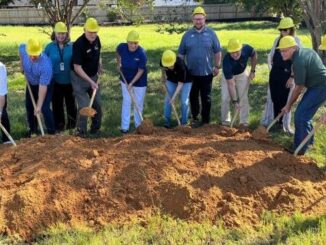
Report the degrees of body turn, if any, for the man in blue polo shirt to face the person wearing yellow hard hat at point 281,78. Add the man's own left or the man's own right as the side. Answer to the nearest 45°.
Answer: approximately 90° to the man's own left

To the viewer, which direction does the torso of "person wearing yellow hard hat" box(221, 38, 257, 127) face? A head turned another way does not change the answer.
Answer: toward the camera

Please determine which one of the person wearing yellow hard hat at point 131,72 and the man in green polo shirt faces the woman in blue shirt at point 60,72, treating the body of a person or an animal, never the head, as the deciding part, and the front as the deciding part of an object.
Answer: the man in green polo shirt

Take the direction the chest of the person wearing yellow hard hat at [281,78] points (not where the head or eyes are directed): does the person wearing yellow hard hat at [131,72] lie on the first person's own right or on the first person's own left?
on the first person's own right

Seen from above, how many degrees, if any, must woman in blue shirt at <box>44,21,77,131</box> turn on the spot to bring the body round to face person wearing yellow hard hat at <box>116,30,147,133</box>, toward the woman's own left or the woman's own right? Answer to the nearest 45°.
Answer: approximately 90° to the woman's own left

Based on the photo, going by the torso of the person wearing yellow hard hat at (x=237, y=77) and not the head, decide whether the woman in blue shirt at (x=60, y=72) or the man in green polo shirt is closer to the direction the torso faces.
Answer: the man in green polo shirt

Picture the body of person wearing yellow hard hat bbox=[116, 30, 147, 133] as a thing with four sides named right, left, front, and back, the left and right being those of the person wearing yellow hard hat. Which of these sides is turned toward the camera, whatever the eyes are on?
front

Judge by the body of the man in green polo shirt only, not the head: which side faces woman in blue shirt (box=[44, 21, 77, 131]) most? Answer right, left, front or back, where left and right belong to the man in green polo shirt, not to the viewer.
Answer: front

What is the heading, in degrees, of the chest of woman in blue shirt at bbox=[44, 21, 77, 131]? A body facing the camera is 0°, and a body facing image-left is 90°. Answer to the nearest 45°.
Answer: approximately 0°

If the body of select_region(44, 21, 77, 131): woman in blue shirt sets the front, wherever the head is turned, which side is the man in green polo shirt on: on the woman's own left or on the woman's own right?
on the woman's own left

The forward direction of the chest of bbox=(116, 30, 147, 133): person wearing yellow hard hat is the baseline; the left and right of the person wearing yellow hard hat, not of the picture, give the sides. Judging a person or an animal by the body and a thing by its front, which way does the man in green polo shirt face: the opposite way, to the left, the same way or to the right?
to the right
